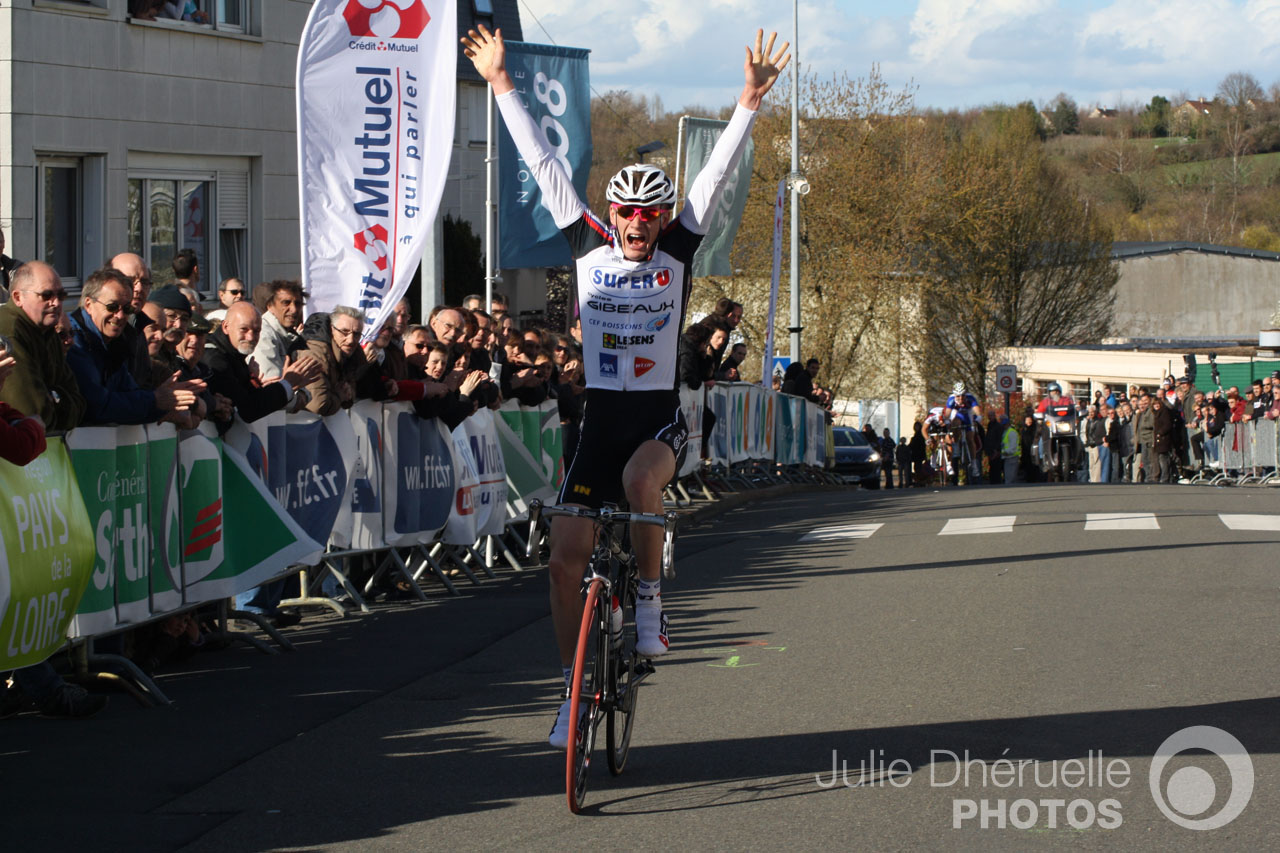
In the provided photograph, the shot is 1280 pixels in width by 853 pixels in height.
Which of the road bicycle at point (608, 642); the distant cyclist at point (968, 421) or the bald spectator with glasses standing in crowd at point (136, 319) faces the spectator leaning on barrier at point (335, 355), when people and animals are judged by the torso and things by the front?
the distant cyclist

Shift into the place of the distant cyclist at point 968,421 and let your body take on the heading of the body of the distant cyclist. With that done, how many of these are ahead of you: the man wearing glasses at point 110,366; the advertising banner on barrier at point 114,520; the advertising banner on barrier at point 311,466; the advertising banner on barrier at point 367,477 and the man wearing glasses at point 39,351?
5

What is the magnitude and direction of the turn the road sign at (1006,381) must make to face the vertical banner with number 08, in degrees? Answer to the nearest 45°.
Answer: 0° — it already faces it

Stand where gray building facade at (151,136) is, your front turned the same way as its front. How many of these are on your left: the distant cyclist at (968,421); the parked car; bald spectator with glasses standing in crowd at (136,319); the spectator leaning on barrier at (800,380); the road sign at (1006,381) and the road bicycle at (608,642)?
4

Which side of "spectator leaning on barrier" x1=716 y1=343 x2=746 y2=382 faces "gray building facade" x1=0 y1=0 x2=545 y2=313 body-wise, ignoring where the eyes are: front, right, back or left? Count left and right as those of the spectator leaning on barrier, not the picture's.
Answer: right

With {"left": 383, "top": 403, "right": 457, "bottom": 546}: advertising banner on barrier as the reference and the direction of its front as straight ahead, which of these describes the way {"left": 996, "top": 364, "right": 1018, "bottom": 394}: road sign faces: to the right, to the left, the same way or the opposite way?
to the right

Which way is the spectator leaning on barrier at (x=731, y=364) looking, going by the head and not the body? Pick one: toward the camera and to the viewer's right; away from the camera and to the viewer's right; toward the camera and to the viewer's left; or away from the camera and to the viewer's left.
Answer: toward the camera and to the viewer's right

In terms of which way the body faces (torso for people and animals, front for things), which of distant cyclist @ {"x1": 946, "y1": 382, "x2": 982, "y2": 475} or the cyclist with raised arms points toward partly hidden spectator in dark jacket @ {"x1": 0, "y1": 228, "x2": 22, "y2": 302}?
the distant cyclist

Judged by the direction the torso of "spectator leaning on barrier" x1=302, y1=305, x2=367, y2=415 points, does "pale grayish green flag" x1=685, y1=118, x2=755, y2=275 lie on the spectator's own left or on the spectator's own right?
on the spectator's own left

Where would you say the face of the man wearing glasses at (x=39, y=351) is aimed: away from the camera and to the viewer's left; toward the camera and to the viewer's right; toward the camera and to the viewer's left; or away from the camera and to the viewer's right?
toward the camera and to the viewer's right

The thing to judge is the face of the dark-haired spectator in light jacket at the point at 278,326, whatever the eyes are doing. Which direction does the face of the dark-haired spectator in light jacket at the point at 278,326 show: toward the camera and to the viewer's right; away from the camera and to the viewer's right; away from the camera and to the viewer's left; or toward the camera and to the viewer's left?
toward the camera and to the viewer's right

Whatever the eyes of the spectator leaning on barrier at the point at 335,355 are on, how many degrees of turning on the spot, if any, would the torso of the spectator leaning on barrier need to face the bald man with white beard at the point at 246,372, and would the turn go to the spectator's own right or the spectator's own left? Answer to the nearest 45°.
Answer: approximately 45° to the spectator's own right

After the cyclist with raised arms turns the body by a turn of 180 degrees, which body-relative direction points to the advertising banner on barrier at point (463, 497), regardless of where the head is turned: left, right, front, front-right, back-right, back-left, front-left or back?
front
